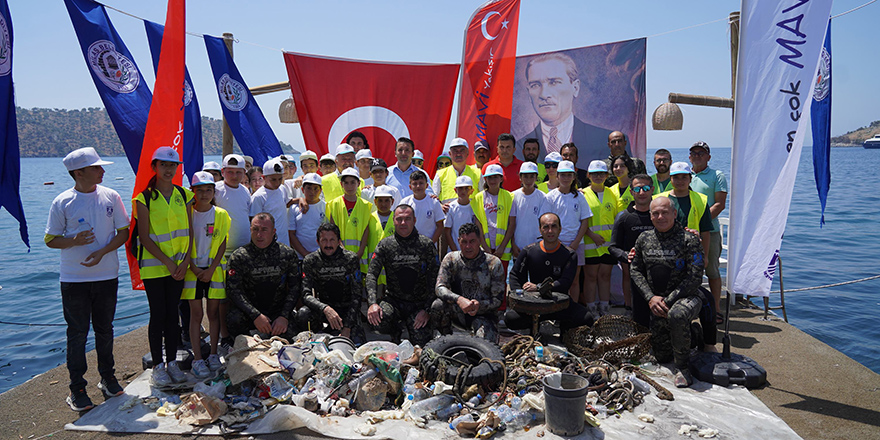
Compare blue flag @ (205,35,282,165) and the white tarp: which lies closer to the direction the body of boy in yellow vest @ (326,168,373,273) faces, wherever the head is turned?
the white tarp

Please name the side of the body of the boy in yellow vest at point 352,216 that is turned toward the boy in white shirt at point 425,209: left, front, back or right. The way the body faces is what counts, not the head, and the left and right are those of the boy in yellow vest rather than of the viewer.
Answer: left

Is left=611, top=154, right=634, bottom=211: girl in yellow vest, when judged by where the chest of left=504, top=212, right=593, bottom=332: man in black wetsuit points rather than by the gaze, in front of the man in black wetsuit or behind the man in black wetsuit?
behind

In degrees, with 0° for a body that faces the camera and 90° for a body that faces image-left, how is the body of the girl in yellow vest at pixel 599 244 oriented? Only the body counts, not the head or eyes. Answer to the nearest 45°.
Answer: approximately 0°

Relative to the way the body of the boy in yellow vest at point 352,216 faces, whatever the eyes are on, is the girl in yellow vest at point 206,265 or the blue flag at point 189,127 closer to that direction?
the girl in yellow vest
